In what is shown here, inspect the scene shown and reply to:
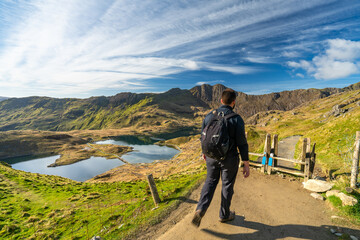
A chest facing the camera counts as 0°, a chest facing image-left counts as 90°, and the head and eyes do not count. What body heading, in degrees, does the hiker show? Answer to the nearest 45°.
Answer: approximately 225°

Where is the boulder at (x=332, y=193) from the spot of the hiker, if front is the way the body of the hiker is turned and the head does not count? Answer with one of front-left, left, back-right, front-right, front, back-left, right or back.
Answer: front

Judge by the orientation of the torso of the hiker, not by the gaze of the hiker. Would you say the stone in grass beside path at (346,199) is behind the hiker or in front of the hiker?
in front

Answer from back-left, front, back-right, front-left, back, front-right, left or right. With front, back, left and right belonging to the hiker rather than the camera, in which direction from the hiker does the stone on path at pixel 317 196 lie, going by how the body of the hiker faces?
front

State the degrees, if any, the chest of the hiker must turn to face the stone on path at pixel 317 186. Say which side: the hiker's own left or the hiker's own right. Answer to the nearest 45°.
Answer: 0° — they already face it

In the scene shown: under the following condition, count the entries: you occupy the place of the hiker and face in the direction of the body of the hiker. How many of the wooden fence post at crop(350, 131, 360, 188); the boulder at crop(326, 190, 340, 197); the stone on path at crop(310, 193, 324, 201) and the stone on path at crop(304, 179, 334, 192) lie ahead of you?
4

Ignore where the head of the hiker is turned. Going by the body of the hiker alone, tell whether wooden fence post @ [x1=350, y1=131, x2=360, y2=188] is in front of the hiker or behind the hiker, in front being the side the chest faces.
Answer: in front
